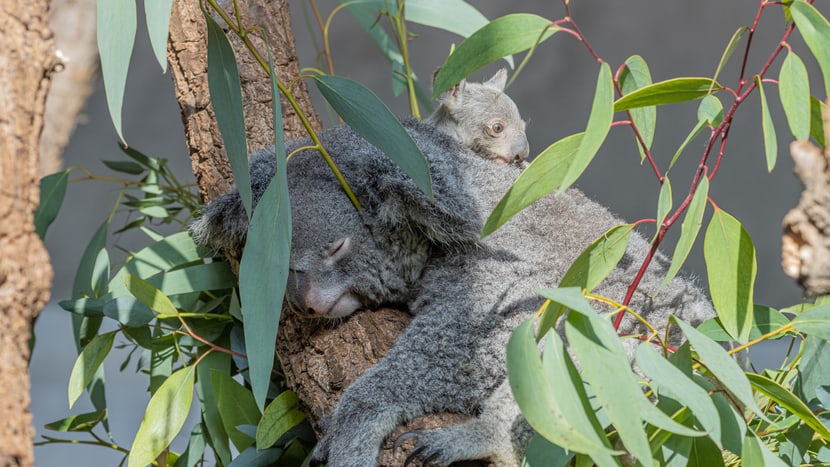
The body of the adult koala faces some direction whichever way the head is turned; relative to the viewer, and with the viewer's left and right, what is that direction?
facing to the left of the viewer

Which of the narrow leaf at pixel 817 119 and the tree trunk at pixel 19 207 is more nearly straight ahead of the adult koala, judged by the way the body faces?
the tree trunk

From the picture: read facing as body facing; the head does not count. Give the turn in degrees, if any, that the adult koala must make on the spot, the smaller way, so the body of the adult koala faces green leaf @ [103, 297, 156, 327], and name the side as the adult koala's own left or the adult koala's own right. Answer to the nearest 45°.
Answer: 0° — it already faces it

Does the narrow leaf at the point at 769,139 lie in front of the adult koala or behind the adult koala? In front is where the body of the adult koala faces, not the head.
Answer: behind
